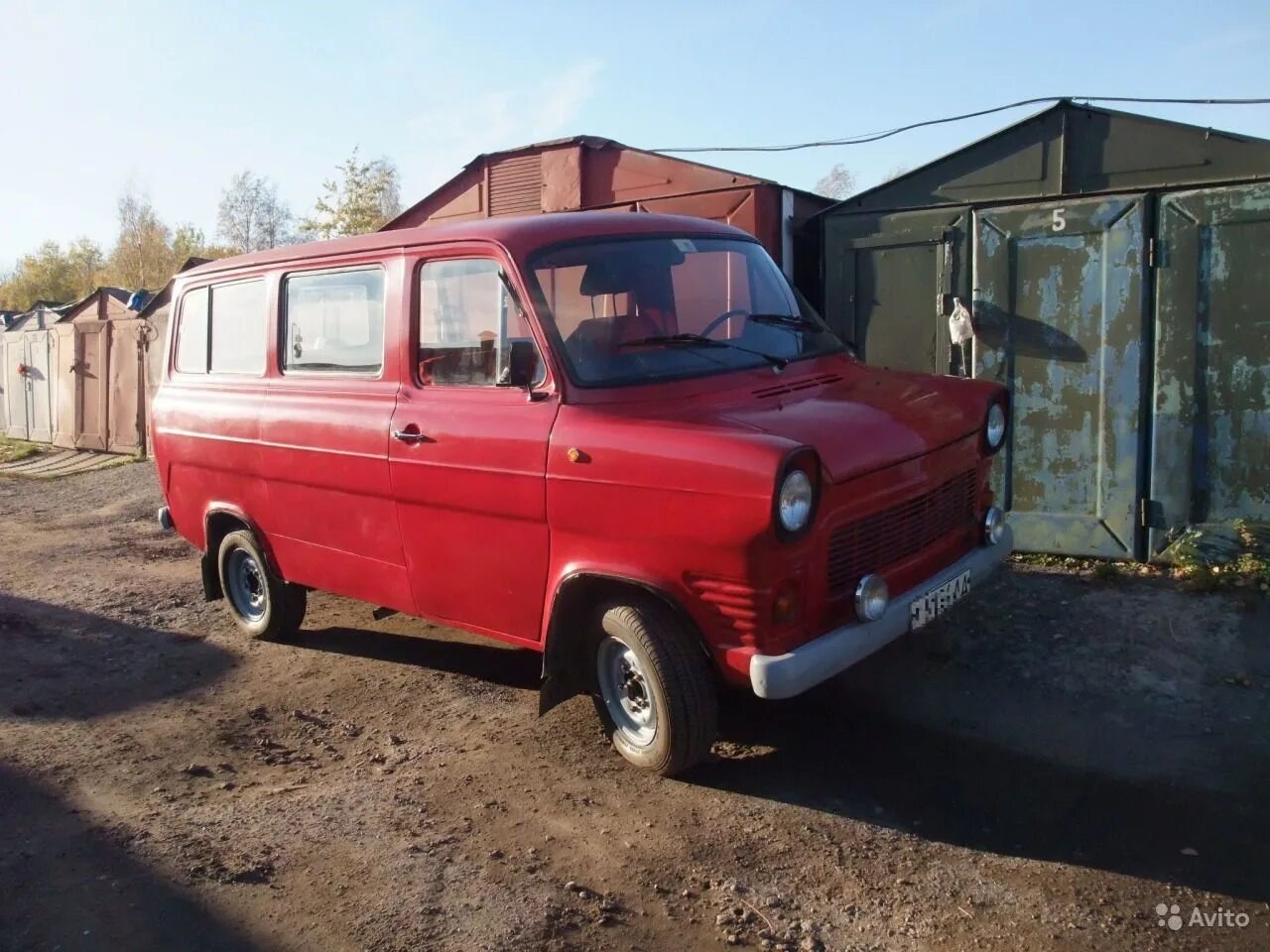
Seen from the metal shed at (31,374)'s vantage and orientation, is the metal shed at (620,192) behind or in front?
in front

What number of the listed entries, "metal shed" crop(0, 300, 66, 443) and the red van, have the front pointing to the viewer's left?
0

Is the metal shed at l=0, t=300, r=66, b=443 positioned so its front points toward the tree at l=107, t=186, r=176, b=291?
no

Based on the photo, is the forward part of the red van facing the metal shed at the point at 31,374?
no

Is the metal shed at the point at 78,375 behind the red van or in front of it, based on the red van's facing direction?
behind

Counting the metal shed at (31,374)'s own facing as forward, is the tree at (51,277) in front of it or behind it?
behind

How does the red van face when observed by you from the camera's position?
facing the viewer and to the right of the viewer

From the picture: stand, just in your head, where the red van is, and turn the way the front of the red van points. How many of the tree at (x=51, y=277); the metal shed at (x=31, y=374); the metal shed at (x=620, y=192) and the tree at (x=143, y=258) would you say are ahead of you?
0

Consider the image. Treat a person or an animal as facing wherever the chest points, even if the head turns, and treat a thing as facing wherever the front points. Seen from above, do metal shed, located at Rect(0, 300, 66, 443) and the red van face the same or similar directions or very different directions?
same or similar directions

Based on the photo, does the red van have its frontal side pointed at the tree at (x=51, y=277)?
no

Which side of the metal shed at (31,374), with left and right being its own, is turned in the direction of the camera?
front

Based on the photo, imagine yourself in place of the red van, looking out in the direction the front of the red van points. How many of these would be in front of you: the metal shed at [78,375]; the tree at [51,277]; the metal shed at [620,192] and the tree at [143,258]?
0
